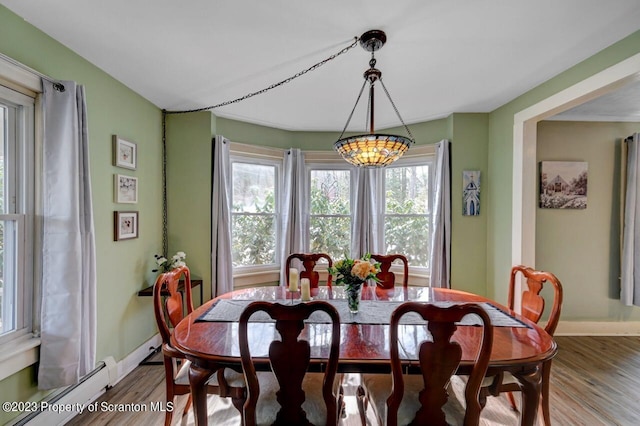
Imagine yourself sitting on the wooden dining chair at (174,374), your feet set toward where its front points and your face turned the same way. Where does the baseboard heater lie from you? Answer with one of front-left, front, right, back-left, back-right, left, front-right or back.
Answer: back

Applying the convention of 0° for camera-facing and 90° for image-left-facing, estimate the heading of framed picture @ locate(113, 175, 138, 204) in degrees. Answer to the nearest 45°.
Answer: approximately 315°

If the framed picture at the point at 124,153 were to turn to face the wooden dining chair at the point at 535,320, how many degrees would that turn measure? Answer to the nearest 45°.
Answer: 0° — it already faces it

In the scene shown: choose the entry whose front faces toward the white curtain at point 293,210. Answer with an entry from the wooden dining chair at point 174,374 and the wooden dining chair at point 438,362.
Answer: the wooden dining chair at point 438,362

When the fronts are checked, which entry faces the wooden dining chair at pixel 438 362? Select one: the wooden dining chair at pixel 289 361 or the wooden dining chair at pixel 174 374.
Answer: the wooden dining chair at pixel 174 374

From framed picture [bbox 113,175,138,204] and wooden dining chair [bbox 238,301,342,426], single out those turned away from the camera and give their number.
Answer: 1

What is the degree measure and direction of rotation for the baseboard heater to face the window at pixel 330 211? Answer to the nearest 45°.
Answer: approximately 45° to its left

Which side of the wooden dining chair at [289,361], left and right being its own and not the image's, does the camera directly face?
back

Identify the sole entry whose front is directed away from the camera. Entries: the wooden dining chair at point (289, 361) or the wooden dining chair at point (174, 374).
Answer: the wooden dining chair at point (289, 361)

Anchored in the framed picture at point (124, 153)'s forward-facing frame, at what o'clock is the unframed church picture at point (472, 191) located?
the unframed church picture at point (472, 191) is roughly at 11 o'clock from the framed picture at point (124, 153).

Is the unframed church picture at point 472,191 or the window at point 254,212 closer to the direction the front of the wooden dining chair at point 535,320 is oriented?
the window

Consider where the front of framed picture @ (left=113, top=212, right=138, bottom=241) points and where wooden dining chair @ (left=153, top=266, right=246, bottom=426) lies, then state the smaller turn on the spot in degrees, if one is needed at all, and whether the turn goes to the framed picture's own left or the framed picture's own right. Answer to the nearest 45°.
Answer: approximately 45° to the framed picture's own right

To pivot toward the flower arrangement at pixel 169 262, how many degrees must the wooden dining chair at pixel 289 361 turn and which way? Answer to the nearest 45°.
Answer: approximately 45° to its left

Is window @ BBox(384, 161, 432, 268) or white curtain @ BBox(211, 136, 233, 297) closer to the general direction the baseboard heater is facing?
the window
